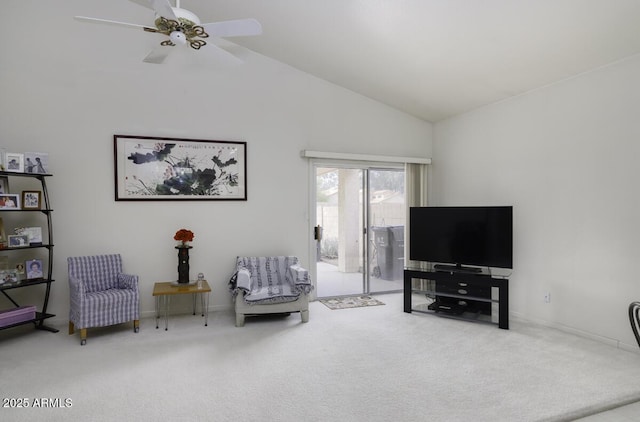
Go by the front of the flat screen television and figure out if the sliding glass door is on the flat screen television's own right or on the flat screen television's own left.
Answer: on the flat screen television's own right

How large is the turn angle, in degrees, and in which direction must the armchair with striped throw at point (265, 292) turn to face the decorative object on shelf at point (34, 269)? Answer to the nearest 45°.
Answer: approximately 90° to its right

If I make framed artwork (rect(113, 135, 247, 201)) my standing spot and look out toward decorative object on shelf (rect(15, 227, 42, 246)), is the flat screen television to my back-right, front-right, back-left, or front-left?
back-left

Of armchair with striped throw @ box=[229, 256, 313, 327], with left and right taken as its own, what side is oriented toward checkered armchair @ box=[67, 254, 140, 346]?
right

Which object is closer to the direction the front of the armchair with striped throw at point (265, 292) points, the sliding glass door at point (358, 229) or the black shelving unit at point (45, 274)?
the black shelving unit
